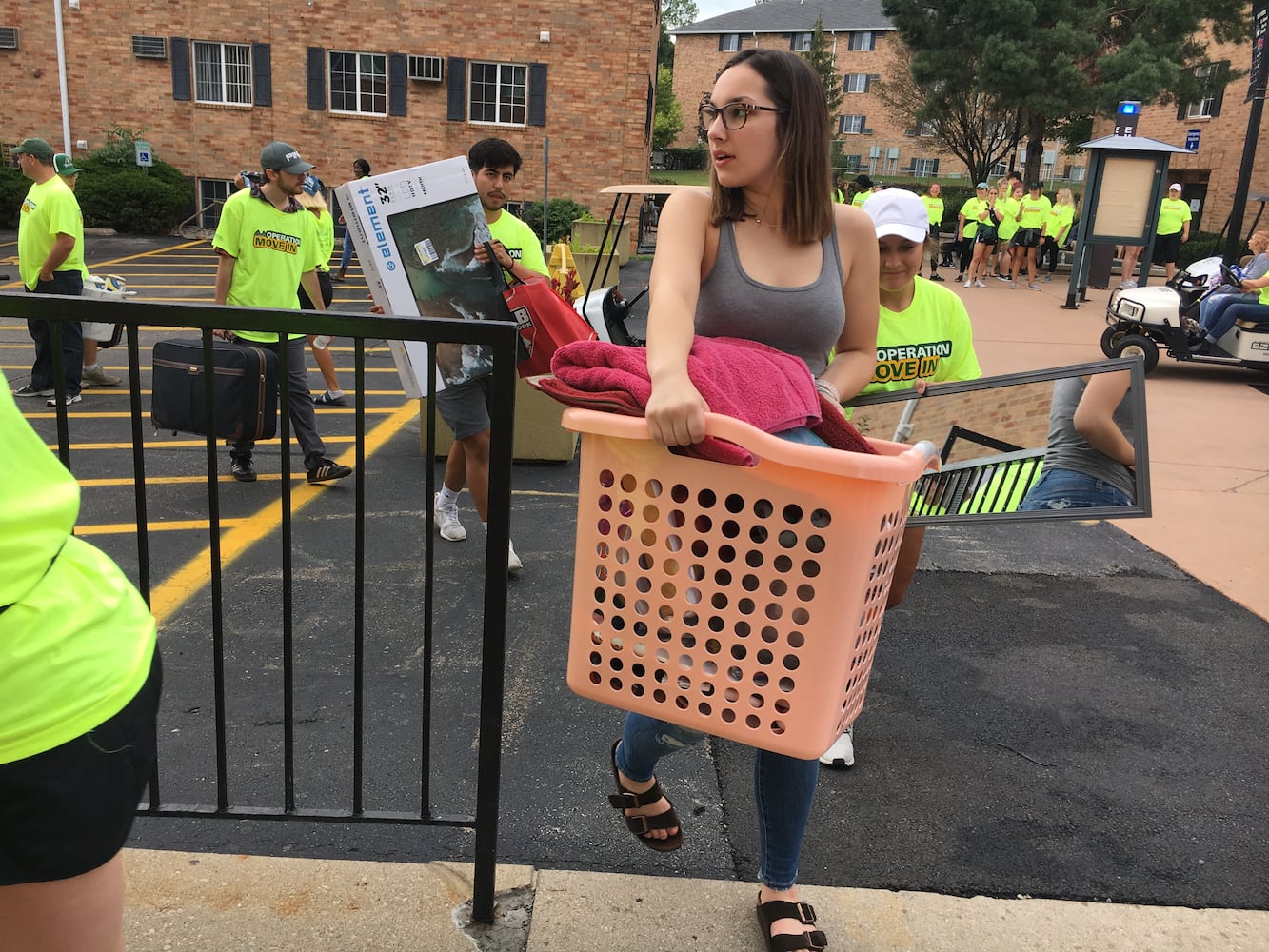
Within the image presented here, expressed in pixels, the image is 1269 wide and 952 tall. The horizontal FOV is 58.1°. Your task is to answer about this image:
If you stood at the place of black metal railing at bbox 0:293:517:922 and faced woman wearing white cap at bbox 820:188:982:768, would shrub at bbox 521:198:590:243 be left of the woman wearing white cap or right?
left

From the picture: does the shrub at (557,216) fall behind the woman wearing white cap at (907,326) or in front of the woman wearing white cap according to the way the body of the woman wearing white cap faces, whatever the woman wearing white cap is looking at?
behind

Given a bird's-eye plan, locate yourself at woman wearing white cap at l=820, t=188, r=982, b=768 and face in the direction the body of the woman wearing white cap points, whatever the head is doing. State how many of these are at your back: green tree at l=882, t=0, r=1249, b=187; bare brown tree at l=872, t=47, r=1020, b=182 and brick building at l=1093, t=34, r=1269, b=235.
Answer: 3

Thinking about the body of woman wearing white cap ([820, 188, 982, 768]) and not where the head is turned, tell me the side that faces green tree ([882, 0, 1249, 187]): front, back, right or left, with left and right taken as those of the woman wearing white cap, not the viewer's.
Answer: back

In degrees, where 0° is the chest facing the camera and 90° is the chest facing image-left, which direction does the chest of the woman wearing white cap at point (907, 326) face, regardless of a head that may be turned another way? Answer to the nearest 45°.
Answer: approximately 0°

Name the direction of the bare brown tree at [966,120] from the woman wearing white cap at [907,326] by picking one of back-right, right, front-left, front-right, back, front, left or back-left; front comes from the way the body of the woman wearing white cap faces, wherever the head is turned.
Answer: back
